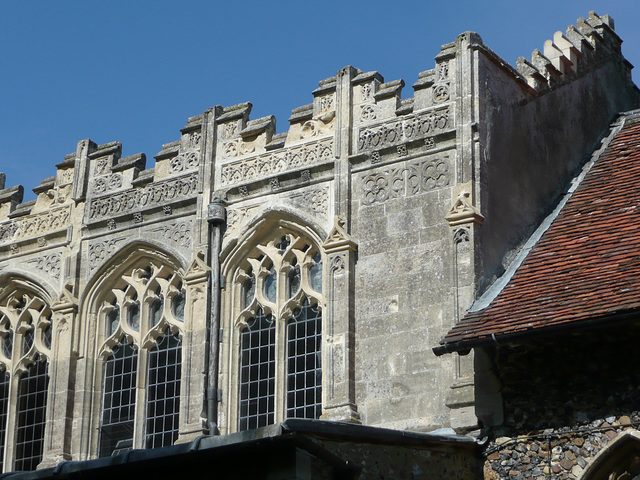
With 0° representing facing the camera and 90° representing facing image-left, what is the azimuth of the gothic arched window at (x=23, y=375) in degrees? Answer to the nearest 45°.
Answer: approximately 45°

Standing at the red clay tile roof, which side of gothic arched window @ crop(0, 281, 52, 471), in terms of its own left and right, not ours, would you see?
left

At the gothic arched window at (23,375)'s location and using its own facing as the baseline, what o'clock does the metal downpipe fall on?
The metal downpipe is roughly at 9 o'clock from the gothic arched window.

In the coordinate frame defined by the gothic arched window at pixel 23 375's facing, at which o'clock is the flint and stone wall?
The flint and stone wall is roughly at 9 o'clock from the gothic arched window.
